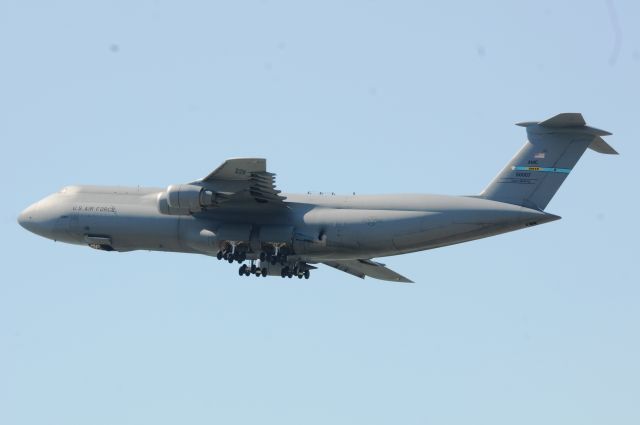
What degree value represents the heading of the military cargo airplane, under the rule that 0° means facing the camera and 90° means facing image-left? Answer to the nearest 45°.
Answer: approximately 90°
